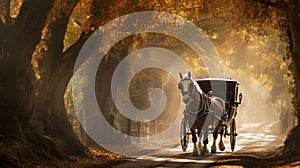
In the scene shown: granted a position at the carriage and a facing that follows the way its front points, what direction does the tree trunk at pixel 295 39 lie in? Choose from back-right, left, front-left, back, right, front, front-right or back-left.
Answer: left

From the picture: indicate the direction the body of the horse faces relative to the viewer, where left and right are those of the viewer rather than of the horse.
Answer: facing the viewer and to the left of the viewer

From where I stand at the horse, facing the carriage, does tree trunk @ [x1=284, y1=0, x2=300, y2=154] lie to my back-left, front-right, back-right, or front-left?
front-right

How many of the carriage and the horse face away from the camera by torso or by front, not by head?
0

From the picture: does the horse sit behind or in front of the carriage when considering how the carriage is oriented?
in front
